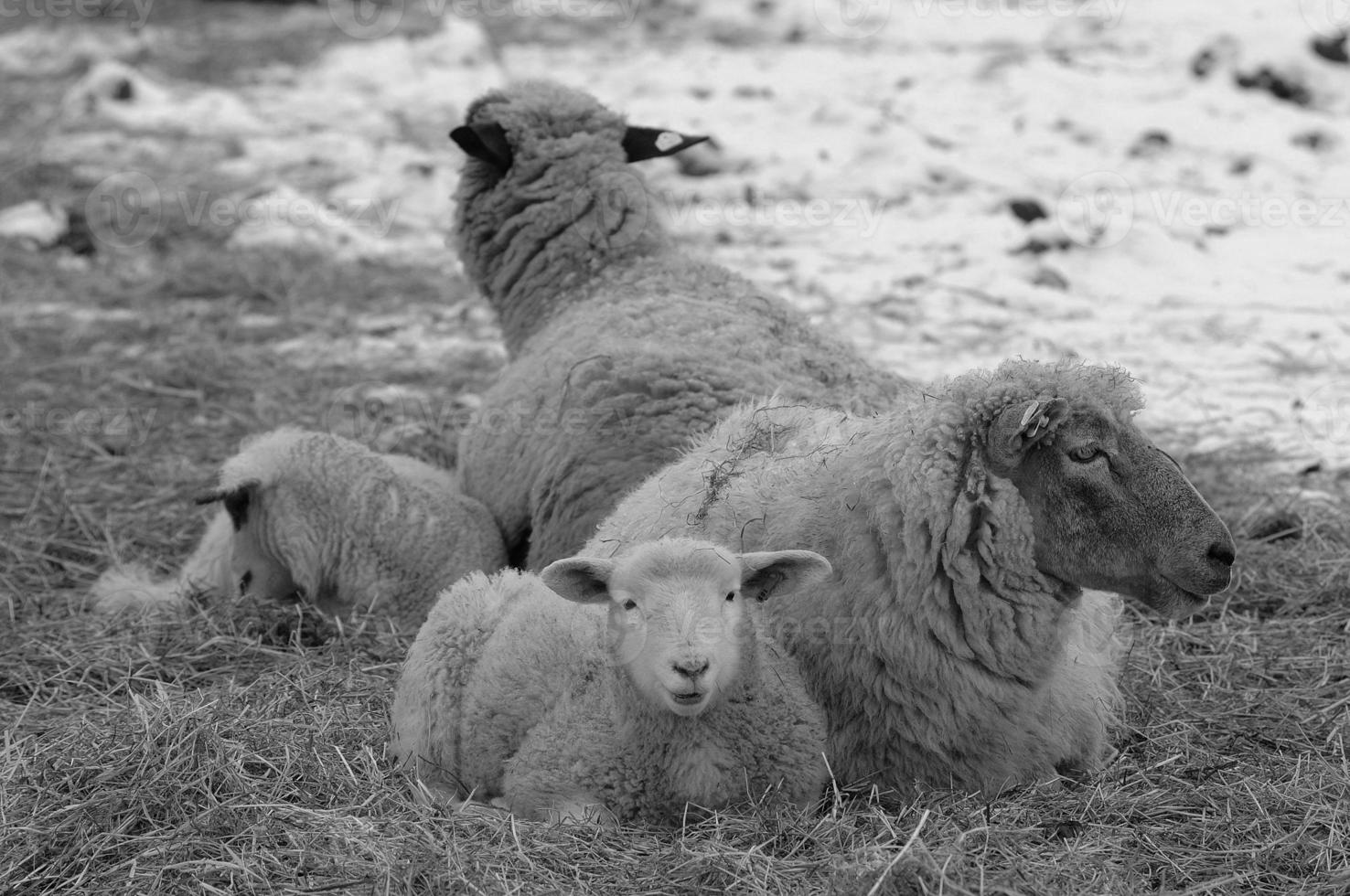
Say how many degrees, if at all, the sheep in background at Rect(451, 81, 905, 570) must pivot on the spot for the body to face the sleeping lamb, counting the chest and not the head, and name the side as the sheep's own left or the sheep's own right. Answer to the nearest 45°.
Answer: approximately 90° to the sheep's own left

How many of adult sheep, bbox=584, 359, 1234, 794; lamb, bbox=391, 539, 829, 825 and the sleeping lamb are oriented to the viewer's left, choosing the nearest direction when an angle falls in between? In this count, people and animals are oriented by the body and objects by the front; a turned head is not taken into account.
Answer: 1

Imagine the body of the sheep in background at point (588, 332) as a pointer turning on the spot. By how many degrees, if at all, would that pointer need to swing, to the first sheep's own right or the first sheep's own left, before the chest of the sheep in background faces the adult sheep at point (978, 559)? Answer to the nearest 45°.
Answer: approximately 180°

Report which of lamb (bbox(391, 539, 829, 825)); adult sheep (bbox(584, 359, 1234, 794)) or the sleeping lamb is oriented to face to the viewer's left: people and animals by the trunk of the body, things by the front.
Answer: the sleeping lamb

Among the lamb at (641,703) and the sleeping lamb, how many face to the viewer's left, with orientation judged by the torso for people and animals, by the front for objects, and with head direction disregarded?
1

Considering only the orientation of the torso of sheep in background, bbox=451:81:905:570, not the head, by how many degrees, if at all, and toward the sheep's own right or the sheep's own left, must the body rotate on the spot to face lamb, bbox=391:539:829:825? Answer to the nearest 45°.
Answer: approximately 135° to the sheep's own left

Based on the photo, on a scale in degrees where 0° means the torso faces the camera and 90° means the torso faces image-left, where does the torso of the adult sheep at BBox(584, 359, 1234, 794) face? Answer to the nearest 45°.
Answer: approximately 315°

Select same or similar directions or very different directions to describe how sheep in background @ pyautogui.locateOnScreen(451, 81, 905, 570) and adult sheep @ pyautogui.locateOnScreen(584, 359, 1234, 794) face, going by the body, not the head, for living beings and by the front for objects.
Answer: very different directions

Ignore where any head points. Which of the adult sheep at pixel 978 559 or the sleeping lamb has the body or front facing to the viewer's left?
the sleeping lamb

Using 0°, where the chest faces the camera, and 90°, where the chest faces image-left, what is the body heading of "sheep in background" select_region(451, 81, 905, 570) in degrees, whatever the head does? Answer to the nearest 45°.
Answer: approximately 135°

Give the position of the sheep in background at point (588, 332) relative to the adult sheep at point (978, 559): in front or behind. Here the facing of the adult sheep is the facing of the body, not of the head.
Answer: behind

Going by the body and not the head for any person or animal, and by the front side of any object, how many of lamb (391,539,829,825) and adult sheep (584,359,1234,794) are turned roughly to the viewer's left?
0

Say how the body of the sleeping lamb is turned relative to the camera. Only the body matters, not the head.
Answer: to the viewer's left
